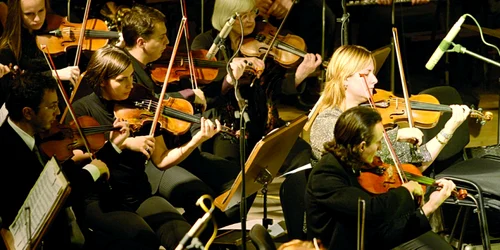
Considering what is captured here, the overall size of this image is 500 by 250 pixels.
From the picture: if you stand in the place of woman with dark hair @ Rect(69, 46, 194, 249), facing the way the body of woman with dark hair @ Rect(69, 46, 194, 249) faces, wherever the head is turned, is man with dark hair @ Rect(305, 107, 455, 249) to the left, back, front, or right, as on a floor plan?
front

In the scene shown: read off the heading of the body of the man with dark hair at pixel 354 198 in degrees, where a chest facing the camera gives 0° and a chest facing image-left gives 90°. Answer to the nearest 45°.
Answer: approximately 270°

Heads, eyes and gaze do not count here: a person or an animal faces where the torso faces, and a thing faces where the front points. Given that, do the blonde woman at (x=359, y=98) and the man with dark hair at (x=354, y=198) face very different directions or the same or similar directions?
same or similar directions

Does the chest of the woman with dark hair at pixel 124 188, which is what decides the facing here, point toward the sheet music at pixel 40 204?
no

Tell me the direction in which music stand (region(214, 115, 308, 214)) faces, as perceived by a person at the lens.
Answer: facing away from the viewer and to the left of the viewer

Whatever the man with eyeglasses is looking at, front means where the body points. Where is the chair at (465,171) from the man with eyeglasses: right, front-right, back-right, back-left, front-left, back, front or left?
front

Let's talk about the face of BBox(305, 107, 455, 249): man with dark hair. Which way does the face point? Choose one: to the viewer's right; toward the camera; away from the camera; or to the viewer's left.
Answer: to the viewer's right

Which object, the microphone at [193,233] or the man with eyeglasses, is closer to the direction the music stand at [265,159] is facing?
the man with eyeglasses

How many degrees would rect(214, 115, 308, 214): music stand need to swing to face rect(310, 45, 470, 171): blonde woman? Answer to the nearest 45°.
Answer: approximately 90° to its right

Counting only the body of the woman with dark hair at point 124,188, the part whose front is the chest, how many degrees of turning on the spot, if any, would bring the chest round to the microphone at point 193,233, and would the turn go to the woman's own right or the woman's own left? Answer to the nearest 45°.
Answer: approximately 45° to the woman's own right

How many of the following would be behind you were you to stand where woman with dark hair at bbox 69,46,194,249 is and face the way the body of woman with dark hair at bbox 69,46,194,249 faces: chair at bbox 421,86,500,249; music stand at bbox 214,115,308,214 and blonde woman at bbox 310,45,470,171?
0

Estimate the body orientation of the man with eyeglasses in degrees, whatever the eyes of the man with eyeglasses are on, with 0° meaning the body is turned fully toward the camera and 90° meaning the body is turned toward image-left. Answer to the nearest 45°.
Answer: approximately 270°

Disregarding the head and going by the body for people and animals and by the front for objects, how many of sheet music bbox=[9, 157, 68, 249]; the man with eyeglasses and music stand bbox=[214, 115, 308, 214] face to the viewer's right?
1
